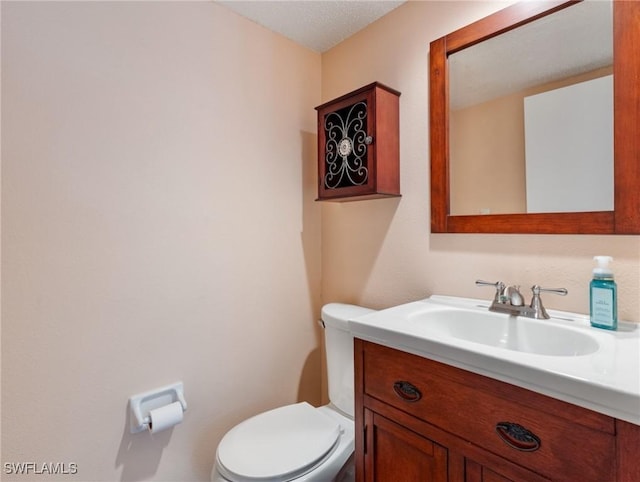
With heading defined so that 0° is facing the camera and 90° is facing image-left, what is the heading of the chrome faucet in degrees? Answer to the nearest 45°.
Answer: approximately 45°

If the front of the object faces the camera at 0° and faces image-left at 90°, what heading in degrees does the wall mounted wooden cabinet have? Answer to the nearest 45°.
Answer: approximately 45°

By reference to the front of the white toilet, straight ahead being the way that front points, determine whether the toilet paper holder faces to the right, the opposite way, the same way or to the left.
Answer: to the left

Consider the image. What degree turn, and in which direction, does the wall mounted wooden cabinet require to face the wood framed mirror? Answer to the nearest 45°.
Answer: approximately 90° to its left

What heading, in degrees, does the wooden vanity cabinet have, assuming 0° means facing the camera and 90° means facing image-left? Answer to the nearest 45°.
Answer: approximately 45°

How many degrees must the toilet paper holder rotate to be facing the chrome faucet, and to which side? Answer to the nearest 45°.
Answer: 0° — it already faces it

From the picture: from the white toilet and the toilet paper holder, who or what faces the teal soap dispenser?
the toilet paper holder

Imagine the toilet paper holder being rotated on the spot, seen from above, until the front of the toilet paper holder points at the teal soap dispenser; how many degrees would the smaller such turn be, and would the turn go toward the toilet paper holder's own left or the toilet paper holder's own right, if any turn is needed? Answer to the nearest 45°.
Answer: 0° — it already faces it

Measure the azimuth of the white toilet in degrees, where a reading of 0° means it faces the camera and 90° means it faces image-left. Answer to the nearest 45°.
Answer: approximately 45°
